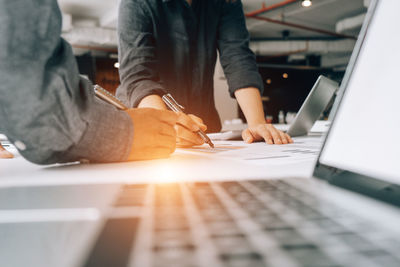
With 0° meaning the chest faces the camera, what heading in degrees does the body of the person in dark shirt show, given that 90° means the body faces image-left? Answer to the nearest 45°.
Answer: approximately 0°

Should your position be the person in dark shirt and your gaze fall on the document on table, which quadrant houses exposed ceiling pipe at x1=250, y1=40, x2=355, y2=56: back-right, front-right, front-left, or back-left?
back-left

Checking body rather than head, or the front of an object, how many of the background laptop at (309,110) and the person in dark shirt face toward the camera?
1

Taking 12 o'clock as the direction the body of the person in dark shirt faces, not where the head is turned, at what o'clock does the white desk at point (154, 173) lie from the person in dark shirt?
The white desk is roughly at 12 o'clock from the person in dark shirt.

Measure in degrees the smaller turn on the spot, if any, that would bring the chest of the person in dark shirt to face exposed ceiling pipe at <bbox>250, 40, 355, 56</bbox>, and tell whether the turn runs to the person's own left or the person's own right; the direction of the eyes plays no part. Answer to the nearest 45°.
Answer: approximately 180°

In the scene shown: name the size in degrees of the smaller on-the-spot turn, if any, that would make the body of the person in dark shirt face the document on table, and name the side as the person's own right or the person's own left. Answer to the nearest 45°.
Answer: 0° — they already face it
